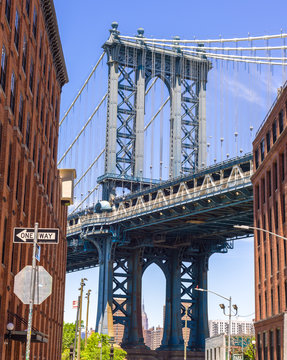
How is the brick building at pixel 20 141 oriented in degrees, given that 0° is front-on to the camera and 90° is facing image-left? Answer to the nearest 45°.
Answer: approximately 270°

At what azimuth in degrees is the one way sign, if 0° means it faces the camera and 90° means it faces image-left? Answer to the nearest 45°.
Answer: approximately 0°

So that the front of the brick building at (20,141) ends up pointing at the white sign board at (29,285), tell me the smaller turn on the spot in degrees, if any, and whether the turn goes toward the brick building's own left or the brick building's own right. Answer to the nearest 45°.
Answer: approximately 90° to the brick building's own right

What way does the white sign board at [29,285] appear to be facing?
away from the camera

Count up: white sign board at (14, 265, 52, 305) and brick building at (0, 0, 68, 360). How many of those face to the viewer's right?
1

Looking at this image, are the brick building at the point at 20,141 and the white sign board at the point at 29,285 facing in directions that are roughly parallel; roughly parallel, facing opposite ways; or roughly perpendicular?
roughly perpendicular
